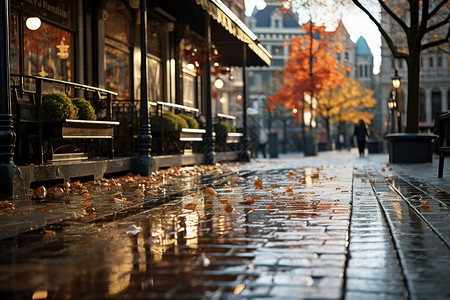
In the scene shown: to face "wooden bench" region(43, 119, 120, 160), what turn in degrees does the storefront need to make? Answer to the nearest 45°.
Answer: approximately 45° to its right

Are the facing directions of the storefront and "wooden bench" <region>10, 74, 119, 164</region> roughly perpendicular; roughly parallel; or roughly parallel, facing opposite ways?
roughly parallel

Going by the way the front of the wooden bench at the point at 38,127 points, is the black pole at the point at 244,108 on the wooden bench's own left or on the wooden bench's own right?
on the wooden bench's own left

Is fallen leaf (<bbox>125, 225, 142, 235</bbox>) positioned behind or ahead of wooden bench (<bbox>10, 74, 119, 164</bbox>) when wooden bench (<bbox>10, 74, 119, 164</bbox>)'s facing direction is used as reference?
ahead

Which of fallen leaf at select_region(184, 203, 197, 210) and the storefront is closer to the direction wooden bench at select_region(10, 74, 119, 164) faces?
the fallen leaf

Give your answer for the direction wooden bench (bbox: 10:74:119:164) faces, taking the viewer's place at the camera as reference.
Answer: facing the viewer and to the right of the viewer

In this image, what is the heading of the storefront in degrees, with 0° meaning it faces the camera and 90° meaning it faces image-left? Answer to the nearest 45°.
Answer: approximately 315°

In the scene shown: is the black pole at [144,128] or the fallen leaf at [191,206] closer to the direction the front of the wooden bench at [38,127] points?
the fallen leaf

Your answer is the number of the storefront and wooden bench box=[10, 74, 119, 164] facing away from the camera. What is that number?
0

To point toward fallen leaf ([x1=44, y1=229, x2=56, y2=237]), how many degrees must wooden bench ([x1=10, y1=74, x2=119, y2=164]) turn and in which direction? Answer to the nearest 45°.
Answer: approximately 45° to its right
